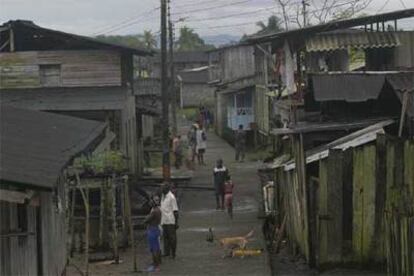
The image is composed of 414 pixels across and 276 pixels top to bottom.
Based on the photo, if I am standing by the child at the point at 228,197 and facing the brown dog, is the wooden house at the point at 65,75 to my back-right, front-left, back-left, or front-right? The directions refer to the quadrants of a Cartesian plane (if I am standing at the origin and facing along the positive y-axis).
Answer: back-right

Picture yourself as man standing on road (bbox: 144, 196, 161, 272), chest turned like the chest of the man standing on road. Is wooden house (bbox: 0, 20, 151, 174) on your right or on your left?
on your right

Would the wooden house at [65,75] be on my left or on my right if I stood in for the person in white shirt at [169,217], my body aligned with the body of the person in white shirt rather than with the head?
on my right

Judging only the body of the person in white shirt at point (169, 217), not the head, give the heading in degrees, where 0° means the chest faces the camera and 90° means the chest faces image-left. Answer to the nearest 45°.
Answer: approximately 45°
